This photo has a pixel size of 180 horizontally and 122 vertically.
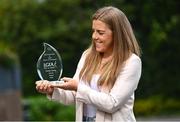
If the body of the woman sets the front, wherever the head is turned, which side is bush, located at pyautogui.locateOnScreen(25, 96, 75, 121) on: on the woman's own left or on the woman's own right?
on the woman's own right

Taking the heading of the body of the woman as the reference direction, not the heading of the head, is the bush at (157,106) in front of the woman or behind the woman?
behind

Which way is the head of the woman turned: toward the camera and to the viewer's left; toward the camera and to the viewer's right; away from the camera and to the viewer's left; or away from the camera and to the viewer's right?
toward the camera and to the viewer's left

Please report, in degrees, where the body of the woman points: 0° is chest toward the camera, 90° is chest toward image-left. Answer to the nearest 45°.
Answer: approximately 45°

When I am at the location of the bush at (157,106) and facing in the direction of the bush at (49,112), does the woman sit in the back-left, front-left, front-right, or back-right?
front-left

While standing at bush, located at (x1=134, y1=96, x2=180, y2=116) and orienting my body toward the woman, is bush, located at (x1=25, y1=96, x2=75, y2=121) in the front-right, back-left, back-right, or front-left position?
front-right
